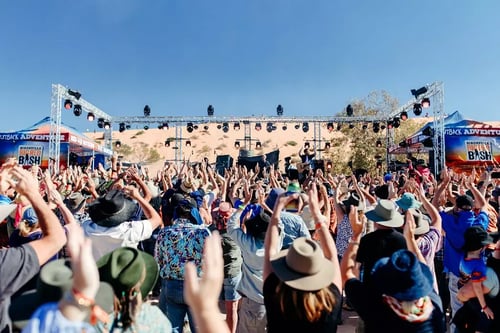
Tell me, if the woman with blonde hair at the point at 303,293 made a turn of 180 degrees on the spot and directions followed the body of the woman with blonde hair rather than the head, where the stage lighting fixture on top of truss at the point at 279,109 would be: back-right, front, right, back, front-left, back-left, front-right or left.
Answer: back

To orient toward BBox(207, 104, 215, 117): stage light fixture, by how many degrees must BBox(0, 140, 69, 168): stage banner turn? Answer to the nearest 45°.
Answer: approximately 90° to its left

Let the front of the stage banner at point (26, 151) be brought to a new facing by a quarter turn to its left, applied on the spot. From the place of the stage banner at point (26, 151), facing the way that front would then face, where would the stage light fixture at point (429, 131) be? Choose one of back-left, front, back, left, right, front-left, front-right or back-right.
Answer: front-right

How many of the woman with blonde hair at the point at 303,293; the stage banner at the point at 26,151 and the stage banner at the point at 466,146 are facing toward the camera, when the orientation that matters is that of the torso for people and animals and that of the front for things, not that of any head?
2

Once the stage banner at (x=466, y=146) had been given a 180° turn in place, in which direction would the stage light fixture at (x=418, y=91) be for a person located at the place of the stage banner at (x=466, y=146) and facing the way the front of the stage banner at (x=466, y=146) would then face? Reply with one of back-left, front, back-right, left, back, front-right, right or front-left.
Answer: back-left

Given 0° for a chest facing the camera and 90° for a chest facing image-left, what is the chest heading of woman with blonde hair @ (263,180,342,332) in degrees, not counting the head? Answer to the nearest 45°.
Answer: approximately 180°

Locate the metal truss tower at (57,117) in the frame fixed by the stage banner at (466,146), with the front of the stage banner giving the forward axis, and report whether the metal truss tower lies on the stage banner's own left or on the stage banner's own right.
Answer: on the stage banner's own right

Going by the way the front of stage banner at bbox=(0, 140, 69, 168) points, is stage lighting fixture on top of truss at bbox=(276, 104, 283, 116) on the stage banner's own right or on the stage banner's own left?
on the stage banner's own left

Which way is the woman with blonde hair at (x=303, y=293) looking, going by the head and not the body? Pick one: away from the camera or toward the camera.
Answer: away from the camera

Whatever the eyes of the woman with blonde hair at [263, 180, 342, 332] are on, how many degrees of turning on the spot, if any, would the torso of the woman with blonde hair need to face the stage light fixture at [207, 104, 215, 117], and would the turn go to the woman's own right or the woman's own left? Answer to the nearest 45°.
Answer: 0° — they already face it

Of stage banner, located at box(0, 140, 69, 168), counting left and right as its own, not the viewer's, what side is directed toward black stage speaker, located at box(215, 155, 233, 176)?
left

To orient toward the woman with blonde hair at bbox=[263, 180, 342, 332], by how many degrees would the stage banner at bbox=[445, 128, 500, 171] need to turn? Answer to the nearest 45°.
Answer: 0° — it already faces them

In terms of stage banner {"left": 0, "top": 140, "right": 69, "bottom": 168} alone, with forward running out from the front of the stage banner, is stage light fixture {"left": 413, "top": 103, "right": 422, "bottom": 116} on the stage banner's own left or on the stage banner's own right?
on the stage banner's own left

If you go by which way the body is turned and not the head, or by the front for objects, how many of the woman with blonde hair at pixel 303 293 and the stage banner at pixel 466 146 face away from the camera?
1

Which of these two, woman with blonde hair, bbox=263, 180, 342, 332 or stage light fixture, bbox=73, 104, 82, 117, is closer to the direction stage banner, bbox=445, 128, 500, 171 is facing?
the woman with blonde hair
